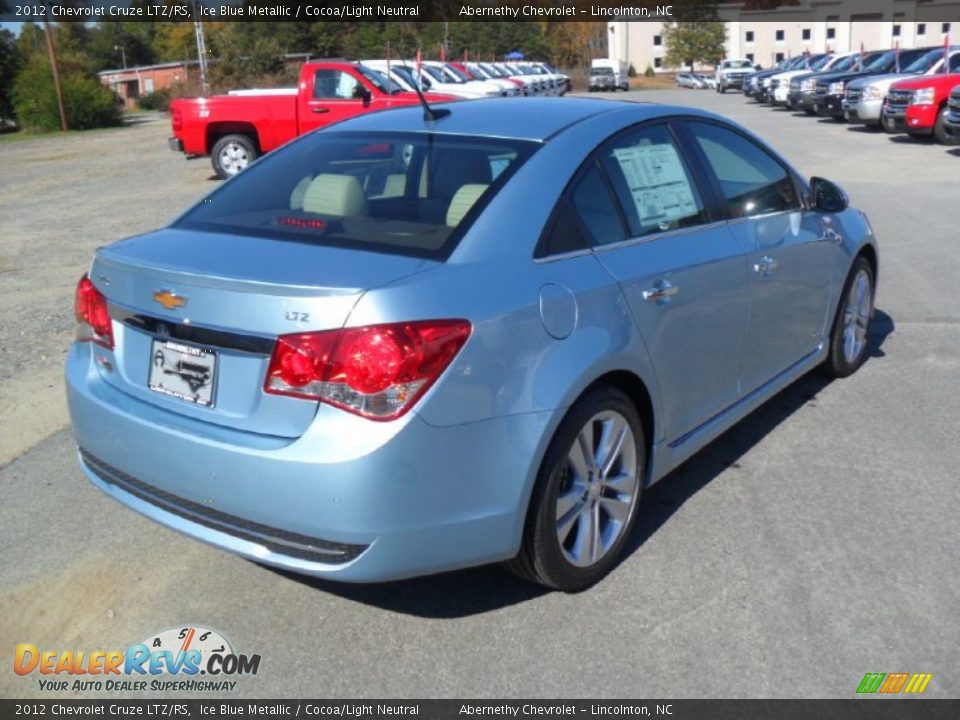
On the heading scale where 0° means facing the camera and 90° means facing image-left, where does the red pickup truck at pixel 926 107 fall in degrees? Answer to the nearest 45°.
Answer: approximately 45°

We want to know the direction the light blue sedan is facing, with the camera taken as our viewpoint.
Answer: facing away from the viewer and to the right of the viewer

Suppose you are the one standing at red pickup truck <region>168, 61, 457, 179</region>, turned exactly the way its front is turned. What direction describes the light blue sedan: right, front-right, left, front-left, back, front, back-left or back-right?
right

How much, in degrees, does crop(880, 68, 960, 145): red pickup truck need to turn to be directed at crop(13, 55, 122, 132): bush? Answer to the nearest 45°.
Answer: approximately 45° to its right

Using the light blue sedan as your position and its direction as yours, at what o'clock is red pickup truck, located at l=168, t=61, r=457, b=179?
The red pickup truck is roughly at 10 o'clock from the light blue sedan.

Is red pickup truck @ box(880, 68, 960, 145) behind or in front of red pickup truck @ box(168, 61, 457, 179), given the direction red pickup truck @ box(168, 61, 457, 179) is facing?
in front

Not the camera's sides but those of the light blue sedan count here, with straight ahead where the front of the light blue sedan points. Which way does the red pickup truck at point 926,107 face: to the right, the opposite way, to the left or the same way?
the opposite way

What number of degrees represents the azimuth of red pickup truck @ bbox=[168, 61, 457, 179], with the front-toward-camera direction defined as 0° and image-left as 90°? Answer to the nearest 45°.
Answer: approximately 270°

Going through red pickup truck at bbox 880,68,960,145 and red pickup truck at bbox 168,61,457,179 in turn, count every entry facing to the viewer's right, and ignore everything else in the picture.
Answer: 1

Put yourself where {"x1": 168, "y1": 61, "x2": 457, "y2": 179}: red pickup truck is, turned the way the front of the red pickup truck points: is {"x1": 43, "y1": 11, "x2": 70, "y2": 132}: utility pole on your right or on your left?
on your left
